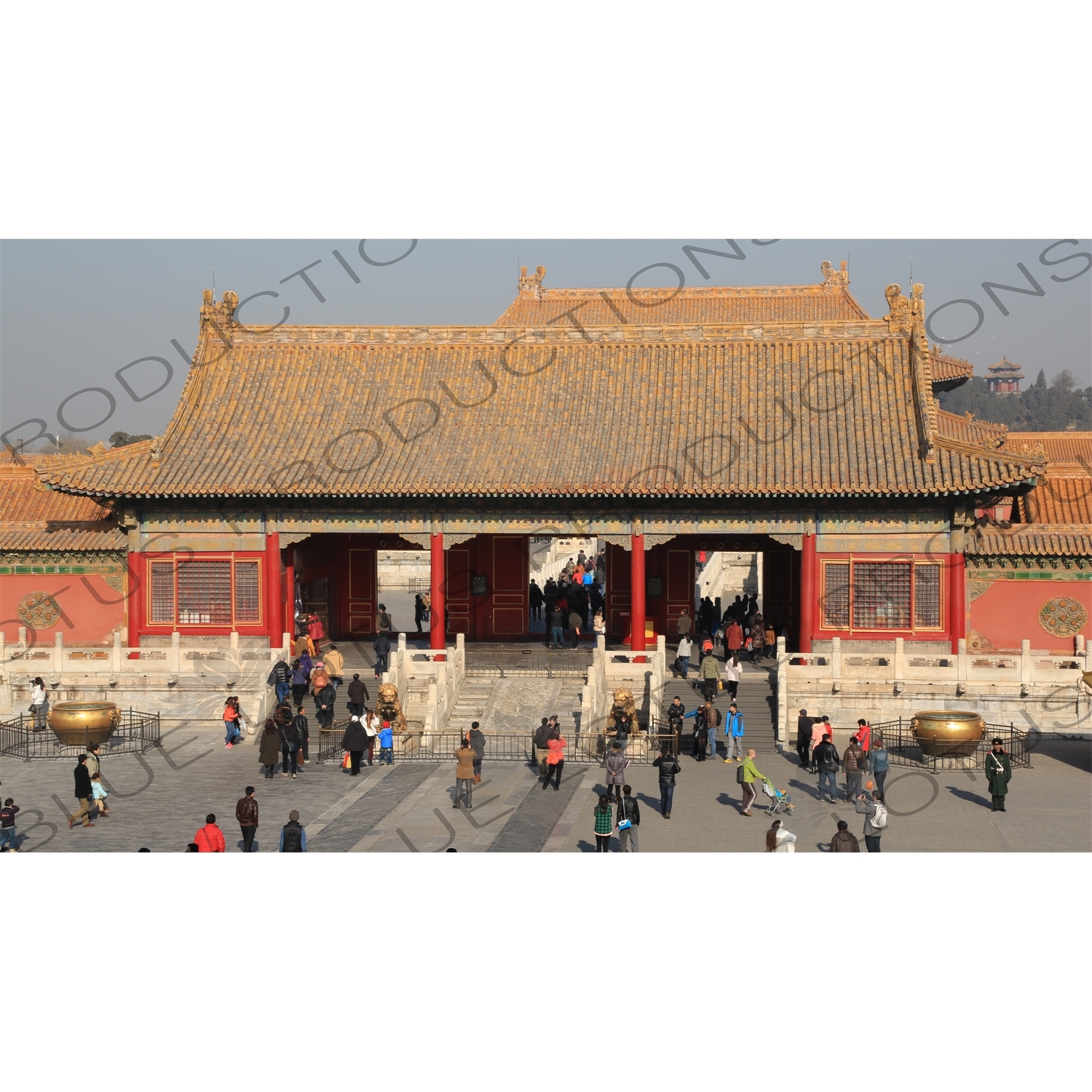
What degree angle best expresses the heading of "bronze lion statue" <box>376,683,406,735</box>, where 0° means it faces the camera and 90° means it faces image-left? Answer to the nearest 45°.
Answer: approximately 0°

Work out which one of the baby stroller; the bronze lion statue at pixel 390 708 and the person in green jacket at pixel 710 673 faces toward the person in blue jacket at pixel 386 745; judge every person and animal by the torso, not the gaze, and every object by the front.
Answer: the bronze lion statue

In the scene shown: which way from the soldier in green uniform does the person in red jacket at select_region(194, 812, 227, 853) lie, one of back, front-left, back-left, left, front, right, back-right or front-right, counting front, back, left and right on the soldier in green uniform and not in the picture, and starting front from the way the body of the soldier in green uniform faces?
front-right

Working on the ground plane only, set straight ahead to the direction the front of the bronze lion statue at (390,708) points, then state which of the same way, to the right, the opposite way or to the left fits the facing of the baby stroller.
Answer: to the left

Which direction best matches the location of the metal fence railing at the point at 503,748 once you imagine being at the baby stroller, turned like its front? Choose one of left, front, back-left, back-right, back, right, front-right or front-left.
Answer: back-left

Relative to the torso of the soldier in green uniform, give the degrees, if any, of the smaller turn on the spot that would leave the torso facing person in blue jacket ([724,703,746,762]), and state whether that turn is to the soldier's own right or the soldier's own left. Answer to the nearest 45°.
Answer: approximately 135° to the soldier's own right

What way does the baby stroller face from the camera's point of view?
to the viewer's right

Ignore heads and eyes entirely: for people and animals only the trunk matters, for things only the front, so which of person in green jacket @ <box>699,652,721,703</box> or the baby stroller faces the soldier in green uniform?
the baby stroller

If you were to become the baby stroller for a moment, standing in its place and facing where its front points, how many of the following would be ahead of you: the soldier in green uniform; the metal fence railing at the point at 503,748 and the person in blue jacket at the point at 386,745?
1

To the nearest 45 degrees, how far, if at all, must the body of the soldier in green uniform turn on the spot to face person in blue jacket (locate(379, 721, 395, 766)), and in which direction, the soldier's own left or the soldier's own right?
approximately 90° to the soldier's own right

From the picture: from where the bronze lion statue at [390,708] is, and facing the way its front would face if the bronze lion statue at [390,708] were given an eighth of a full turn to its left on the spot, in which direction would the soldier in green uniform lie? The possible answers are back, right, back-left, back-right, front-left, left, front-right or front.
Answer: front
